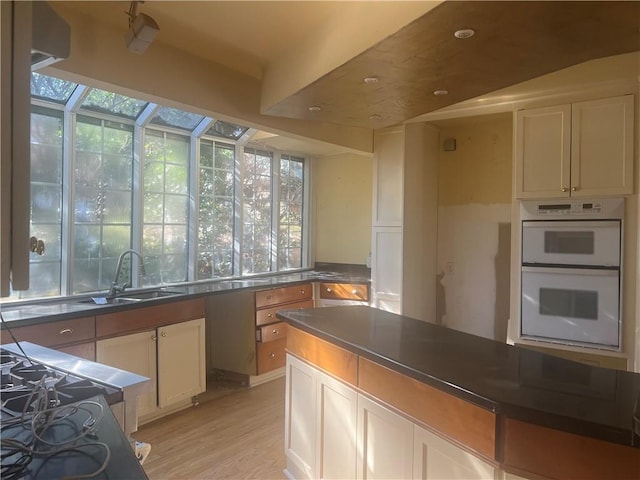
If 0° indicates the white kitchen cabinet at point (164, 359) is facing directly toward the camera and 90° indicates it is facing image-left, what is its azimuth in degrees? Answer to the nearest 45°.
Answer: approximately 315°
